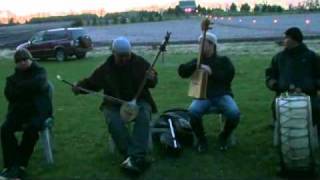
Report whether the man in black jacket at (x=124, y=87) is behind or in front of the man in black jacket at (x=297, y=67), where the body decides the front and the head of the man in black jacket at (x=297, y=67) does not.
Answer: in front

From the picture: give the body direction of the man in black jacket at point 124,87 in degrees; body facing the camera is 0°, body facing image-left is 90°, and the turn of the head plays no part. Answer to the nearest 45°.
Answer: approximately 0°

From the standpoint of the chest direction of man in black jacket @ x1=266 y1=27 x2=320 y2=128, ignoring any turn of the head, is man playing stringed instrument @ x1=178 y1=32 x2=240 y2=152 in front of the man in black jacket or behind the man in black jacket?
in front

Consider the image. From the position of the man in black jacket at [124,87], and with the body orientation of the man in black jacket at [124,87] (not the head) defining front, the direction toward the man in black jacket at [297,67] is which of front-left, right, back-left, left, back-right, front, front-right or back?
left

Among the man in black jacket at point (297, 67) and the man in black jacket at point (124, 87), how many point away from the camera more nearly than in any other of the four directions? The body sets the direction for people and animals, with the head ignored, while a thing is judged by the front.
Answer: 0

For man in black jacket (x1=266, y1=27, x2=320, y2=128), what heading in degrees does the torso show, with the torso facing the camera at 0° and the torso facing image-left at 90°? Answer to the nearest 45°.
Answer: approximately 45°

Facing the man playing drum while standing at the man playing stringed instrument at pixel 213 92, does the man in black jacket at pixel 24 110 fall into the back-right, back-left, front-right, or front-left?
back-right

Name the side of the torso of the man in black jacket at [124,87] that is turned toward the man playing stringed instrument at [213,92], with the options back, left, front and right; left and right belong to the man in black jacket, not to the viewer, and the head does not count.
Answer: left
